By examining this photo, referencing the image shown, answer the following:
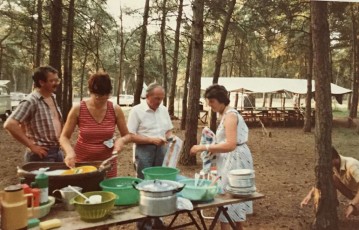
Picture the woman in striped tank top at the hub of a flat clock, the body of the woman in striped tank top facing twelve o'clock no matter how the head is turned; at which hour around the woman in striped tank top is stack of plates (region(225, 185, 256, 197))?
The stack of plates is roughly at 10 o'clock from the woman in striped tank top.

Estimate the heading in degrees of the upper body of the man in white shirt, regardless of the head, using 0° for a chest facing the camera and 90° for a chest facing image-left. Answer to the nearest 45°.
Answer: approximately 315°

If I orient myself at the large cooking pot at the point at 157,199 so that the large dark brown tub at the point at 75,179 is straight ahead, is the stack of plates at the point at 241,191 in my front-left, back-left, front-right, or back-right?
back-right

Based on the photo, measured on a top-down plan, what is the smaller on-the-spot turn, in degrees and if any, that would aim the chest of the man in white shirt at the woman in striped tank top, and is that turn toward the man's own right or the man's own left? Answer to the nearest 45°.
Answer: approximately 90° to the man's own right

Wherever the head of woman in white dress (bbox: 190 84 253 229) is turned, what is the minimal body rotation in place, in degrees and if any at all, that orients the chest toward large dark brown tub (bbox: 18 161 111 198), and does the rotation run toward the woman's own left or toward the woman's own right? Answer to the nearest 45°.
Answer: approximately 45° to the woman's own left

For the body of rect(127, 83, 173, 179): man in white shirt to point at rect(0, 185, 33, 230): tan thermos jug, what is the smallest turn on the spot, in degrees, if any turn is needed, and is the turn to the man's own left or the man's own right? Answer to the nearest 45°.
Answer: approximately 45° to the man's own right

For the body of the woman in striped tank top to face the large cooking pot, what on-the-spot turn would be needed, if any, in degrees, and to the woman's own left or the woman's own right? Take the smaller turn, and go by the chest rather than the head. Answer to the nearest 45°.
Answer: approximately 45° to the woman's own left

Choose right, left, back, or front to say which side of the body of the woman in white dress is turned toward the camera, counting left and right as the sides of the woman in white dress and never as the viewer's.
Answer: left

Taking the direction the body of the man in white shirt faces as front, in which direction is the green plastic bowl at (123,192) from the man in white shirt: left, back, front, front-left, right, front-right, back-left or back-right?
front-right

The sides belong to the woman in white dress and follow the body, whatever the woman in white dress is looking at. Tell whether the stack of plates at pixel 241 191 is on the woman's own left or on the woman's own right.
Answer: on the woman's own left

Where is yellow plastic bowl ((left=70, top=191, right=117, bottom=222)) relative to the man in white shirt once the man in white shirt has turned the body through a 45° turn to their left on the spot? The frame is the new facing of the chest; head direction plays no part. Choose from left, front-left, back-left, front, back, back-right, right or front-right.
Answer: right

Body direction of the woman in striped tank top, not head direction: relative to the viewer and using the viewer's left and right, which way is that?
facing the viewer

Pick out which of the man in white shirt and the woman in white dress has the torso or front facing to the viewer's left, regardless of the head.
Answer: the woman in white dress
